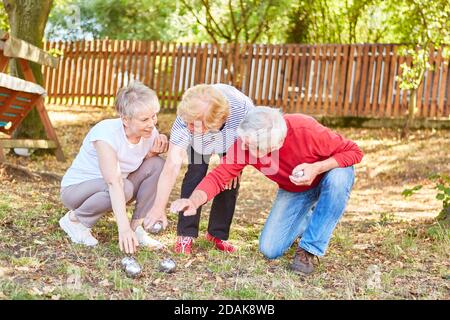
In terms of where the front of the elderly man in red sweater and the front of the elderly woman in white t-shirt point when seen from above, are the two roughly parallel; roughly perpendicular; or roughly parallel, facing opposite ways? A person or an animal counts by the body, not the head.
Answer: roughly perpendicular

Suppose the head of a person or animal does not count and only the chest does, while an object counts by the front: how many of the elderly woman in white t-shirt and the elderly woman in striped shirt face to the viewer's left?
0

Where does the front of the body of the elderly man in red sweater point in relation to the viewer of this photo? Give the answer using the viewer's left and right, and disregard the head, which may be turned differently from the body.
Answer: facing the viewer and to the left of the viewer

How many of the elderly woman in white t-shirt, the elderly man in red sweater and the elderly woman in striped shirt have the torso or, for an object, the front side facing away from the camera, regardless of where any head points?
0

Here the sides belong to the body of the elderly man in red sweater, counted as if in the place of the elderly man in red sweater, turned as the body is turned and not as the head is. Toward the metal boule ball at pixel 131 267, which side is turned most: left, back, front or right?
front

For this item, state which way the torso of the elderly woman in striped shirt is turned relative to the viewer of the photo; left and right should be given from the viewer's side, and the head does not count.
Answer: facing the viewer

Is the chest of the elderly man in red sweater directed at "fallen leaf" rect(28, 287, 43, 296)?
yes

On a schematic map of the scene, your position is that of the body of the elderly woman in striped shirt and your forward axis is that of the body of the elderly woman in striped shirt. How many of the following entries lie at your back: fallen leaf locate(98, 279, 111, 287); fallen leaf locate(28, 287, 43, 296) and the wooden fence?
1

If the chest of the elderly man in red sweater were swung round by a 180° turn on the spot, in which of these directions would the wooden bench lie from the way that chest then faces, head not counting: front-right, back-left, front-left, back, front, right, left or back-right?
left

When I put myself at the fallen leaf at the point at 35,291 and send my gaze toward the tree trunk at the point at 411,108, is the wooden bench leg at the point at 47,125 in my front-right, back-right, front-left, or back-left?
front-left

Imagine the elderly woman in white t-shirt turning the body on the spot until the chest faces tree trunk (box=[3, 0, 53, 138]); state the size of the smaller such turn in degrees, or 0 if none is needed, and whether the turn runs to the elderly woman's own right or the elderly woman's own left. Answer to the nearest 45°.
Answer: approximately 135° to the elderly woman's own left

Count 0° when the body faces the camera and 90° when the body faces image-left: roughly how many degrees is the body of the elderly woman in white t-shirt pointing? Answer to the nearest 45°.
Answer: approximately 315°

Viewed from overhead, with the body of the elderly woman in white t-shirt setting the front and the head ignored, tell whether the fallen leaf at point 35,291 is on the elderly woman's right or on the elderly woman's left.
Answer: on the elderly woman's right

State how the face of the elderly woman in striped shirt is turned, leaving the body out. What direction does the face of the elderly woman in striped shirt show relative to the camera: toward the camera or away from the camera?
toward the camera

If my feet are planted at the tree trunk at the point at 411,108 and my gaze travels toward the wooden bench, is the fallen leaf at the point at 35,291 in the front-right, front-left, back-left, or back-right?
front-left
